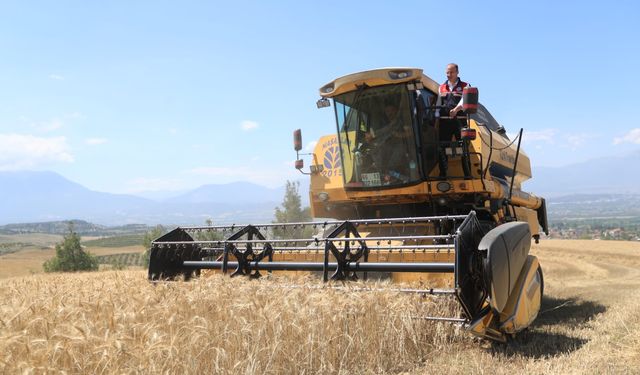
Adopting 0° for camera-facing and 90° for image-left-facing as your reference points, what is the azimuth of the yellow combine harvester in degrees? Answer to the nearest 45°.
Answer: approximately 45°

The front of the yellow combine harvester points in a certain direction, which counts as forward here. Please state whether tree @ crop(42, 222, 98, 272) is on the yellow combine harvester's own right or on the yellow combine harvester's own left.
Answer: on the yellow combine harvester's own right

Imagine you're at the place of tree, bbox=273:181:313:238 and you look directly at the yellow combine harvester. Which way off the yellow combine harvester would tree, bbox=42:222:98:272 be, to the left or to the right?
right

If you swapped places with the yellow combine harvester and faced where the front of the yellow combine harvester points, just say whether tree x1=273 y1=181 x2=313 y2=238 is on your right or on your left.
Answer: on your right
